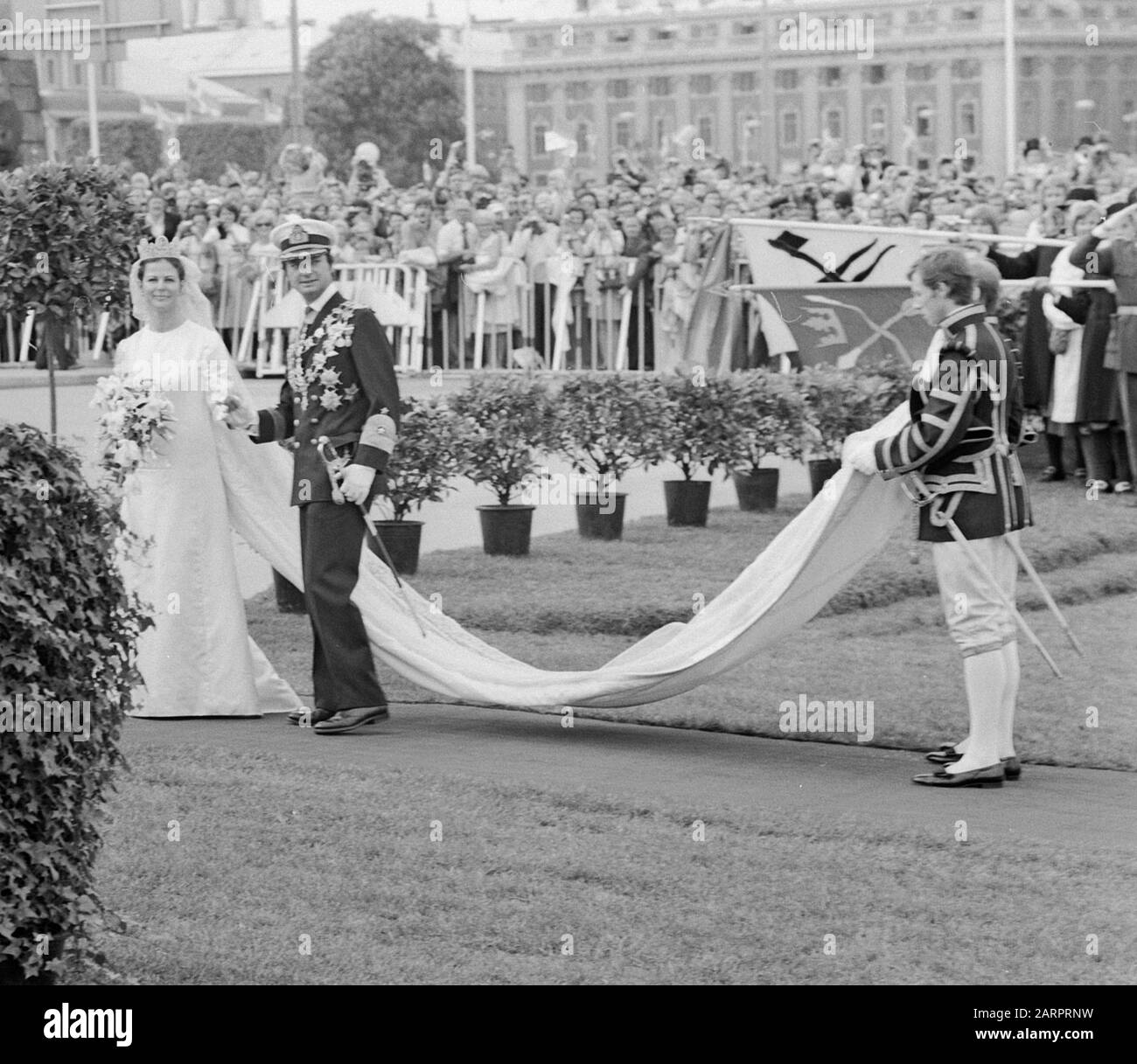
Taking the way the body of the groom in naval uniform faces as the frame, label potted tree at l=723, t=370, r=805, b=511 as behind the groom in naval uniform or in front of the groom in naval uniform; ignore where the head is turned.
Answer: behind

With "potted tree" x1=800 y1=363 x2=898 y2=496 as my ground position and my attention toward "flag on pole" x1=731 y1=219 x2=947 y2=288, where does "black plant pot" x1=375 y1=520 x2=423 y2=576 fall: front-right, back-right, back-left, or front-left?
back-left

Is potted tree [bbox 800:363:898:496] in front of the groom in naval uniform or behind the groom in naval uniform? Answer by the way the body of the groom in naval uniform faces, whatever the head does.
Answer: behind

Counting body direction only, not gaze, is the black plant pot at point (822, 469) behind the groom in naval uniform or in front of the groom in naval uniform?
behind

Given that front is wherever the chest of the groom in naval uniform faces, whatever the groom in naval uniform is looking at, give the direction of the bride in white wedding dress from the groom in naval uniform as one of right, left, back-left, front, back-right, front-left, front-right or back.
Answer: right

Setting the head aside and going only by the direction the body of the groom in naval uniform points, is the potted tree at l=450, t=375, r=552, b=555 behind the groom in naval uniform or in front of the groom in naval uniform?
behind

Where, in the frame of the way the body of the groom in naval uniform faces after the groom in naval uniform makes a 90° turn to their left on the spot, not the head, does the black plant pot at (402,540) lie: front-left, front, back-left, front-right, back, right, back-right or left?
back-left

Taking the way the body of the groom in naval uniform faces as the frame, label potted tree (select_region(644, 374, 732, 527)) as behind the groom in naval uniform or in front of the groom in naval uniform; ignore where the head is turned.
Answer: behind

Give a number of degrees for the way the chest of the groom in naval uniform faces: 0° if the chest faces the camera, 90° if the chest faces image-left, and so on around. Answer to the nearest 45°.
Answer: approximately 45°

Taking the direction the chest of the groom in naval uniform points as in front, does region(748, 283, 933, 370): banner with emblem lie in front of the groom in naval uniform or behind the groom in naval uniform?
behind
